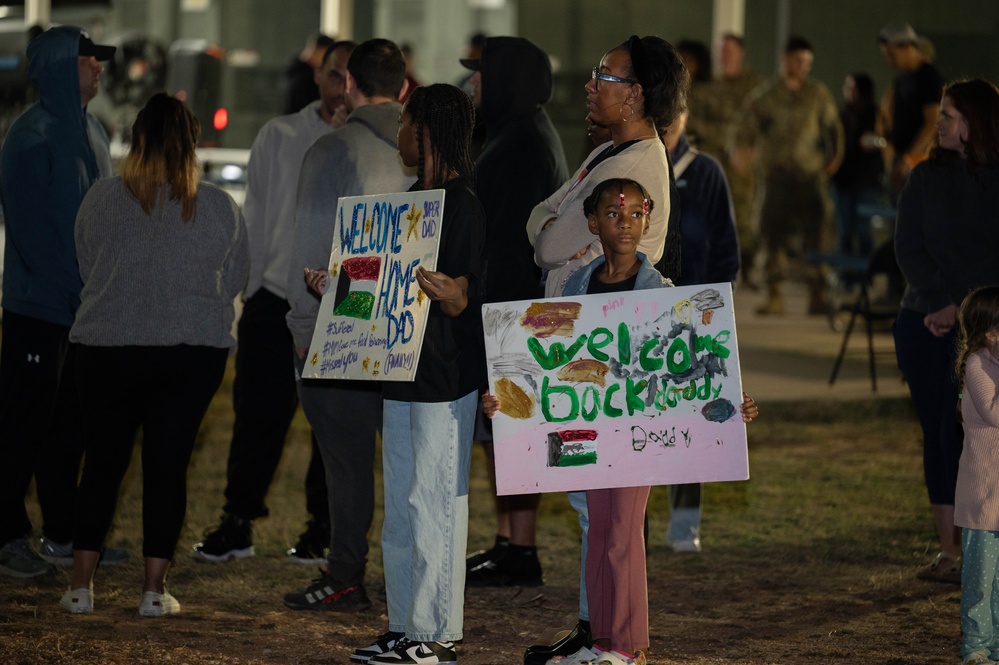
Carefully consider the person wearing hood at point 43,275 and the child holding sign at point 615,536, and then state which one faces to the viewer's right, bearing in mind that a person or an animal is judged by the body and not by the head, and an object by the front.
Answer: the person wearing hood

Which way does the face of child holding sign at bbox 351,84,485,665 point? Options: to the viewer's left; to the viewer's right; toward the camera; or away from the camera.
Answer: to the viewer's left

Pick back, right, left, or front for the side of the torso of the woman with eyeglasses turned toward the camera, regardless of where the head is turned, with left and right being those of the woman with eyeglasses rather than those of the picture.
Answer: left

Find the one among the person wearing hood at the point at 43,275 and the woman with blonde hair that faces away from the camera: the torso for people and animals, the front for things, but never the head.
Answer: the woman with blonde hair

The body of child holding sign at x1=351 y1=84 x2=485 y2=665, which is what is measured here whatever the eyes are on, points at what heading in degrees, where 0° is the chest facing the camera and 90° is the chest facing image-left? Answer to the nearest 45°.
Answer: approximately 90°

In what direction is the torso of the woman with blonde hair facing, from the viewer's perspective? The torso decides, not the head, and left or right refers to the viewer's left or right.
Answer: facing away from the viewer

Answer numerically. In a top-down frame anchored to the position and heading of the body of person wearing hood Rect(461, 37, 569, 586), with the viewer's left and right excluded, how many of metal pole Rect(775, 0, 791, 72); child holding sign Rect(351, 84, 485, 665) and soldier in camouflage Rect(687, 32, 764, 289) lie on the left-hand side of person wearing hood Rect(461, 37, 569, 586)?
1

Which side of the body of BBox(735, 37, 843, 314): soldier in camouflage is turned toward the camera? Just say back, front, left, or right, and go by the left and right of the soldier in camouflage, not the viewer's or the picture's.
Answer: front

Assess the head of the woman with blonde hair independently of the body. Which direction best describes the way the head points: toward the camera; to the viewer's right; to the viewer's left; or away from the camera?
away from the camera

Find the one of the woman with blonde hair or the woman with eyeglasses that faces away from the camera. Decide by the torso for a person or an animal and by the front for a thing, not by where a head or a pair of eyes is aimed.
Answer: the woman with blonde hair

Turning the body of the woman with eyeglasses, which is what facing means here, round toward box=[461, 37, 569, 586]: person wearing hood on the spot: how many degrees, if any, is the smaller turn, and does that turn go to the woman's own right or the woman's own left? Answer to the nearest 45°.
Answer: approximately 45° to the woman's own right
